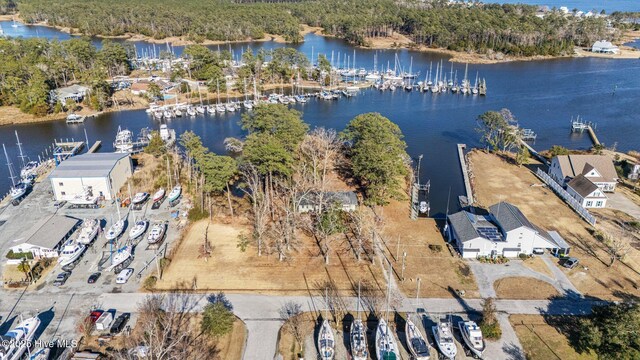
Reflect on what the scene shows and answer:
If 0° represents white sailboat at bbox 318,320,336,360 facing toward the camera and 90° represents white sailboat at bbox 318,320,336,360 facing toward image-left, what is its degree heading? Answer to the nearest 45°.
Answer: approximately 180°

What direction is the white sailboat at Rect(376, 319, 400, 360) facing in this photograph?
away from the camera

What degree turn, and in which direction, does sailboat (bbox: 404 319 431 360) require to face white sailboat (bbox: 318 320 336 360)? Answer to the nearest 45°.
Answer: approximately 90° to its left

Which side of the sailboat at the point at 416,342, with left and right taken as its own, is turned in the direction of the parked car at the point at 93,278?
left

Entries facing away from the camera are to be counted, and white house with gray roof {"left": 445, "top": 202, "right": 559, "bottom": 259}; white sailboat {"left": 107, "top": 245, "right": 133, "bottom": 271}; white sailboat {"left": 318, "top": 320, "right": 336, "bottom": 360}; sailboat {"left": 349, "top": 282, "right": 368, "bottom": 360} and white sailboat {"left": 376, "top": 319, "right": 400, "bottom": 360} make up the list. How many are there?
3

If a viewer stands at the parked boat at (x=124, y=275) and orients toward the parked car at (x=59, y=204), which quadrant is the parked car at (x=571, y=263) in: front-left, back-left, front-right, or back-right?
back-right

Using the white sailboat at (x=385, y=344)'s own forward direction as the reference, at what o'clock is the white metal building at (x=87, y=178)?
The white metal building is roughly at 10 o'clock from the white sailboat.

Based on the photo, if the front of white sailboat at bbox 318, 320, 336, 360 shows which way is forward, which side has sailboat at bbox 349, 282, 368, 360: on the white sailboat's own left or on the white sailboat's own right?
on the white sailboat's own right
